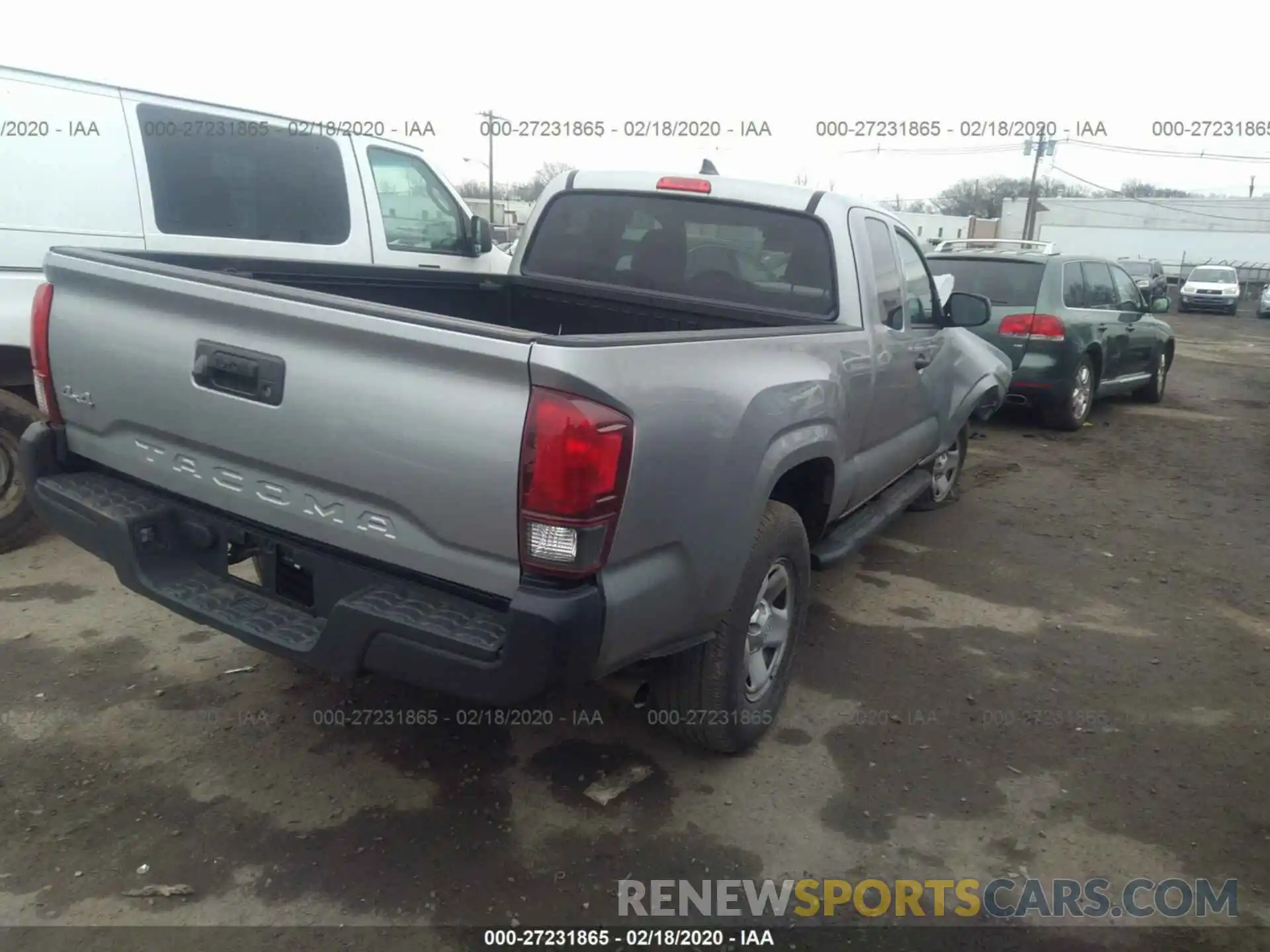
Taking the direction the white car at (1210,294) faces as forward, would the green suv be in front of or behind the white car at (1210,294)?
in front

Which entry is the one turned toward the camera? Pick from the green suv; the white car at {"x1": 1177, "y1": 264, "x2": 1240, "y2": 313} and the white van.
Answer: the white car

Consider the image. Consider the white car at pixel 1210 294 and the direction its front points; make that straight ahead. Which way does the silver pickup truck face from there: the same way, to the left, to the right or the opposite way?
the opposite way

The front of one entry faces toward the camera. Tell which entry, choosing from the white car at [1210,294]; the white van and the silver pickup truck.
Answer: the white car

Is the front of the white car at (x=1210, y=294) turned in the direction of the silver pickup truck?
yes

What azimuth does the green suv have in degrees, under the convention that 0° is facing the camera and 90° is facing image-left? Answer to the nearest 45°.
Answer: approximately 225°

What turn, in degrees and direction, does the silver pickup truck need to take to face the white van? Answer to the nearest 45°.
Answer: approximately 90° to its left

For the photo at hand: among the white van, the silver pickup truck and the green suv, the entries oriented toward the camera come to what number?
0

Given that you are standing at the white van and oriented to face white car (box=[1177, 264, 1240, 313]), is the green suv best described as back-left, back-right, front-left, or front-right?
front-right

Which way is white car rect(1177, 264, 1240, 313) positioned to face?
toward the camera

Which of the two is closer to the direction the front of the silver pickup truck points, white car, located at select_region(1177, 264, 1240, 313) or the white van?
the white car

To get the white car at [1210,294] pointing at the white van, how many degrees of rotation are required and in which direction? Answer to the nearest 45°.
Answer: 0° — it already faces it

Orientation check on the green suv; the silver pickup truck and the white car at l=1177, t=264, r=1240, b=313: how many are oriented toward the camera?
1

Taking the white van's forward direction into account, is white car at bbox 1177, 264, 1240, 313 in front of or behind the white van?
in front
